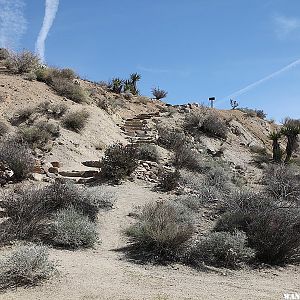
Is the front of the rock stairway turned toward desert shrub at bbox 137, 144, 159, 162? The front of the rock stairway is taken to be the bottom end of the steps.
yes

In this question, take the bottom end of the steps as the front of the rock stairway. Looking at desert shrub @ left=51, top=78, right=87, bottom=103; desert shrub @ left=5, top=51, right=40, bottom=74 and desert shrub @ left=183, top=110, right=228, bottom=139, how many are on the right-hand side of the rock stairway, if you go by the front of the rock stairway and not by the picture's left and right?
2

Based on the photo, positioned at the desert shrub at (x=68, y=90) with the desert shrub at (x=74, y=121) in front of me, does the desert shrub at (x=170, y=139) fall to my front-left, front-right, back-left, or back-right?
front-left

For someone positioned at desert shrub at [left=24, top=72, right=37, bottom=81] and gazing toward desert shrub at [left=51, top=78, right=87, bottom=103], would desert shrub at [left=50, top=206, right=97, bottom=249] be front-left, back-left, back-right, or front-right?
front-right

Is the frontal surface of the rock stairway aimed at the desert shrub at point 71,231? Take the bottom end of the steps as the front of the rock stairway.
yes

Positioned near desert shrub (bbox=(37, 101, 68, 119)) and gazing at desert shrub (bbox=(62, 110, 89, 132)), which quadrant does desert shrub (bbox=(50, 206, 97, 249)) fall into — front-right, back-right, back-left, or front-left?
front-right

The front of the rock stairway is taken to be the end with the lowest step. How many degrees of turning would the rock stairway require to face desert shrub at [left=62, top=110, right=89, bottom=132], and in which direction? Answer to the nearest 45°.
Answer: approximately 45° to its right

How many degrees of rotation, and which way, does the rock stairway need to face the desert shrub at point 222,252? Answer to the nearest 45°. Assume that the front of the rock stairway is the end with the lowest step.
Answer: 0° — it already faces it

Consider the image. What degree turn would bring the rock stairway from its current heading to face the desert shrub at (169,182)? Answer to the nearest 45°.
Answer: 0° — it already faces it

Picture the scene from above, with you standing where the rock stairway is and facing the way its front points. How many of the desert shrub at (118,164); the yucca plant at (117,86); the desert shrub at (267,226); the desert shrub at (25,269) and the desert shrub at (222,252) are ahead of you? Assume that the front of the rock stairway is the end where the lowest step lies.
4

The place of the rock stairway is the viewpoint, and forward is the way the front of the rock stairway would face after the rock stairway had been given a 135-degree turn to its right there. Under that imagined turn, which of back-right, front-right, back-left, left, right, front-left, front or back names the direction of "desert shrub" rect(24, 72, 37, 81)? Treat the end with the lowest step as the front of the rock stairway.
front-left

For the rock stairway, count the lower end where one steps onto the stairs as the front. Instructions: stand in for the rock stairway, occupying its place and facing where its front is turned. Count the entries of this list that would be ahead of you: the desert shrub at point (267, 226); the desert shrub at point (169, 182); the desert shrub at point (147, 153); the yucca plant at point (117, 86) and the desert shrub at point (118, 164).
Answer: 4

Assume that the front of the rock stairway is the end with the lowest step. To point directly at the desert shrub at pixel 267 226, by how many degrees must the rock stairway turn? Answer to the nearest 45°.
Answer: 0° — it already faces it

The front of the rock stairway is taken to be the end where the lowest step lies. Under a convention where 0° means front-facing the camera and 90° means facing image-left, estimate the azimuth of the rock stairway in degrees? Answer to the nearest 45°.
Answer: approximately 0°

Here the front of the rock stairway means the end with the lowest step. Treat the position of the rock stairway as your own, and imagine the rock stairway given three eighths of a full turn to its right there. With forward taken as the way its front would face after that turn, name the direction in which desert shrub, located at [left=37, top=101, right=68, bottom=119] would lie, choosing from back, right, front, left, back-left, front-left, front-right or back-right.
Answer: left

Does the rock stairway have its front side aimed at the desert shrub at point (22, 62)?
no

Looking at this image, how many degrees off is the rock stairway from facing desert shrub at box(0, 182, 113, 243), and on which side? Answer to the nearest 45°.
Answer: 0° — it already faces it

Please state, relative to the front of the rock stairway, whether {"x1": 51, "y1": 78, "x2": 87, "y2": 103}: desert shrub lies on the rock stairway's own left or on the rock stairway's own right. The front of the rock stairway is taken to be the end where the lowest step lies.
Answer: on the rock stairway's own right

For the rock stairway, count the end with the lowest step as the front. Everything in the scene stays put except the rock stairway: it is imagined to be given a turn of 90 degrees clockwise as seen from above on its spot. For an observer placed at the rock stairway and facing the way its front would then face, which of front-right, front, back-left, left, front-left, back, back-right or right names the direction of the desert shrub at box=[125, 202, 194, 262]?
left
